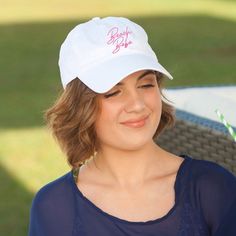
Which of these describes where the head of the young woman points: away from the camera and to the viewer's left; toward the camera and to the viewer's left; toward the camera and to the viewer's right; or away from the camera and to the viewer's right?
toward the camera and to the viewer's right

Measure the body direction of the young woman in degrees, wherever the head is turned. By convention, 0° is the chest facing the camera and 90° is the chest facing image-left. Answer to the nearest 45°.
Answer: approximately 0°
